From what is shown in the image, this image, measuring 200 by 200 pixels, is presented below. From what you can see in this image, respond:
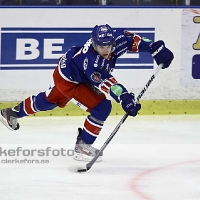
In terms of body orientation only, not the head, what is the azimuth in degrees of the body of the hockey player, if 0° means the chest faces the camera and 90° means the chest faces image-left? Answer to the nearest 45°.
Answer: approximately 315°
